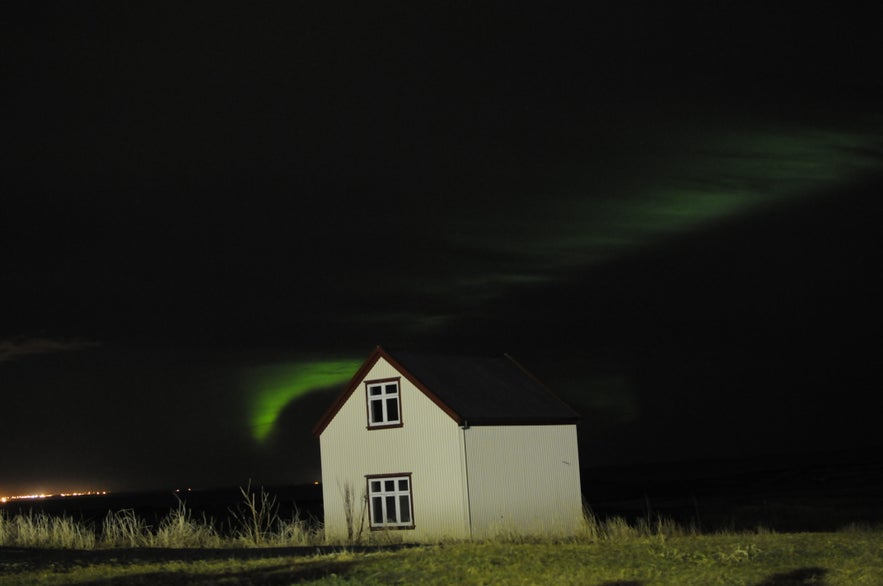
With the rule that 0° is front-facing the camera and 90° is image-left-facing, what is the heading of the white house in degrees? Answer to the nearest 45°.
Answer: approximately 45°

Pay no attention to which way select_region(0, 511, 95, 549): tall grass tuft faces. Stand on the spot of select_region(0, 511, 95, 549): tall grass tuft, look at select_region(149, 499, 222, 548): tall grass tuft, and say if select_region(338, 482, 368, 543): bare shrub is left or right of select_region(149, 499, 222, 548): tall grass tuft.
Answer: left
